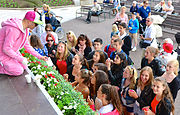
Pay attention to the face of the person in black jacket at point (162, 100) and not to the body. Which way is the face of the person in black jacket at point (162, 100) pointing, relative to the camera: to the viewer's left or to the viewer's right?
to the viewer's left

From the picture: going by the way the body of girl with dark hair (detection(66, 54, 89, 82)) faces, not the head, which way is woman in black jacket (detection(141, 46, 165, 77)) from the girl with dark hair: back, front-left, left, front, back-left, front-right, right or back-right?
back-left

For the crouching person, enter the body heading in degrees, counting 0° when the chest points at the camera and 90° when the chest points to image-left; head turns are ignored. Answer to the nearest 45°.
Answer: approximately 270°

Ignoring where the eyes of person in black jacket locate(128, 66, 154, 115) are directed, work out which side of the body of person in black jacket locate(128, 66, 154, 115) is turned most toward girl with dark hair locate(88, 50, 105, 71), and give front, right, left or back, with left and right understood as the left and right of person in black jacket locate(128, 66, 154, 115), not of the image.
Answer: right

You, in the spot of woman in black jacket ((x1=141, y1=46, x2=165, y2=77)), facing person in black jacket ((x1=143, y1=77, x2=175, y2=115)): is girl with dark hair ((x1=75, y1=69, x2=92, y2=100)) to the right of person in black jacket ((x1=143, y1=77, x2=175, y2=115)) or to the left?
right

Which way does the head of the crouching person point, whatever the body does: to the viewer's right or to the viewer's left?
to the viewer's right
